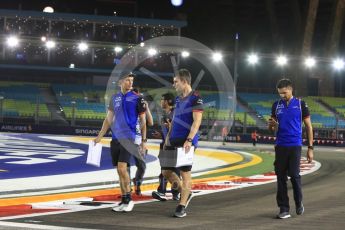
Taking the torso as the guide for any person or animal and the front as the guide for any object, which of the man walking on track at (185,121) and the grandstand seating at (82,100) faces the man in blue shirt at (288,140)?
the grandstand seating

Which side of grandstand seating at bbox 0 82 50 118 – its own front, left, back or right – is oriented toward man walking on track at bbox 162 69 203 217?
front

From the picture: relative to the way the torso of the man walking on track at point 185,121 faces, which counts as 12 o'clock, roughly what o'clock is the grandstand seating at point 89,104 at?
The grandstand seating is roughly at 4 o'clock from the man walking on track.

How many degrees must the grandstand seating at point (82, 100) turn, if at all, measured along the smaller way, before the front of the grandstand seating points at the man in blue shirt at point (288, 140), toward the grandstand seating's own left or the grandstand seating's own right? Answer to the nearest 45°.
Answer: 0° — it already faces them

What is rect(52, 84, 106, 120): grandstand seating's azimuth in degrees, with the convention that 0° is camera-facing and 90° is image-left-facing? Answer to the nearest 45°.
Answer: approximately 0°

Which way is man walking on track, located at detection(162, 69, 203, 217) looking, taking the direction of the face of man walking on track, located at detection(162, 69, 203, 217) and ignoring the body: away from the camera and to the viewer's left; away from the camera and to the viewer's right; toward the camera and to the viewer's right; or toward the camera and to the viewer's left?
toward the camera and to the viewer's left

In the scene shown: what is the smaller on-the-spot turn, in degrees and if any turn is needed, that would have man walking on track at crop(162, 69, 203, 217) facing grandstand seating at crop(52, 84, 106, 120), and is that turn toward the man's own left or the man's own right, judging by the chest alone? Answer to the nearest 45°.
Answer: approximately 135° to the man's own right

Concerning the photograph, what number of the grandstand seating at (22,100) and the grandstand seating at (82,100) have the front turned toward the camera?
2

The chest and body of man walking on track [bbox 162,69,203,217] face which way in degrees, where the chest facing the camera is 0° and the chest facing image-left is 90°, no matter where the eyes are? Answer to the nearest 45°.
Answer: approximately 45°
